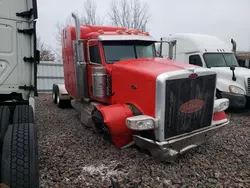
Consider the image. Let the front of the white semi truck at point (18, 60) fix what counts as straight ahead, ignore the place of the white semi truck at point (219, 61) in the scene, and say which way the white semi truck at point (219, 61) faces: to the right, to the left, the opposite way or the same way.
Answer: the opposite way

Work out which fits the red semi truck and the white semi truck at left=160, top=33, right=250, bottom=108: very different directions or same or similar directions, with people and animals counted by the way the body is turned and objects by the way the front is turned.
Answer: same or similar directions

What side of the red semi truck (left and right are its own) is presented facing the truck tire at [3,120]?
right

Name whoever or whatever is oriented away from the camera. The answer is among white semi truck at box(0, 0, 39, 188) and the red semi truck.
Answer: the white semi truck

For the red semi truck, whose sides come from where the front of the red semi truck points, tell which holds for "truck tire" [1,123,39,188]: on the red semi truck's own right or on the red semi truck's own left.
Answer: on the red semi truck's own right

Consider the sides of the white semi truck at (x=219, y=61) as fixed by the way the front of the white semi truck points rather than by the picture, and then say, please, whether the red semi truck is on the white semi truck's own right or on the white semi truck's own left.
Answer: on the white semi truck's own right

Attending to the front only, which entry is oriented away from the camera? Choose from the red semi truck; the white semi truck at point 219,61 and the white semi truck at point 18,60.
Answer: the white semi truck at point 18,60

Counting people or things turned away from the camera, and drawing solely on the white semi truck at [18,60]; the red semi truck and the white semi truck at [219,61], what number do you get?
1

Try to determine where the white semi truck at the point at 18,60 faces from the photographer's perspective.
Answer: facing away from the viewer

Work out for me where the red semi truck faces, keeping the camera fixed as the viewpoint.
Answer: facing the viewer and to the right of the viewer

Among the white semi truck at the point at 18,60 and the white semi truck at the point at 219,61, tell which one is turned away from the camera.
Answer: the white semi truck at the point at 18,60

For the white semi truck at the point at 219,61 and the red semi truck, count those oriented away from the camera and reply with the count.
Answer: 0

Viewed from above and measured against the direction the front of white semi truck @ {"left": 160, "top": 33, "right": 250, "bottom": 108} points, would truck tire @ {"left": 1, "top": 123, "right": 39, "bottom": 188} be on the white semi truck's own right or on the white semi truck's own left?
on the white semi truck's own right
